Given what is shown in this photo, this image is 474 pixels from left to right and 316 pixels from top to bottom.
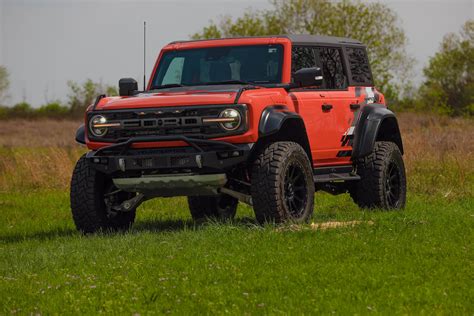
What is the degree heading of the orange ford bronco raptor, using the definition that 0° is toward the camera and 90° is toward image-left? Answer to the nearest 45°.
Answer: approximately 45°
